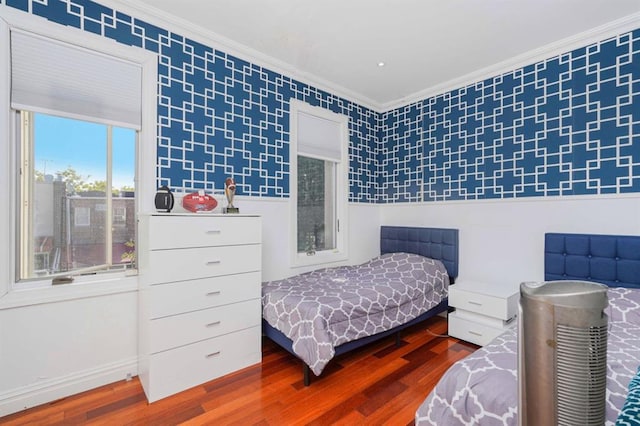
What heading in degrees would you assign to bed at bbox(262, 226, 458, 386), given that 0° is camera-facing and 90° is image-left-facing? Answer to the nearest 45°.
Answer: approximately 45°

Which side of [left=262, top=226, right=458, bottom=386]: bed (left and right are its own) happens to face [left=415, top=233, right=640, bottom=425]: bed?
left

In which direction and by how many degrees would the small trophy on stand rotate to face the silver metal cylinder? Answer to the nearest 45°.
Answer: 0° — it already faces it

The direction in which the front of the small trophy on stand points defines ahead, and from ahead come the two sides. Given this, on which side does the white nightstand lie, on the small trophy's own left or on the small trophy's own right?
on the small trophy's own left

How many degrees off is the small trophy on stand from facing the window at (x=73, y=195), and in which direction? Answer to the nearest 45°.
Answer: approximately 90° to its right

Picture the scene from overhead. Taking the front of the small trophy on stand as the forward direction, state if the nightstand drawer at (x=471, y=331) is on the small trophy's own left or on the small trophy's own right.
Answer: on the small trophy's own left

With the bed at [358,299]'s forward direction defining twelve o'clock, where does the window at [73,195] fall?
The window is roughly at 1 o'clock from the bed.

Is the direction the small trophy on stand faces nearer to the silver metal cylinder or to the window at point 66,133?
the silver metal cylinder

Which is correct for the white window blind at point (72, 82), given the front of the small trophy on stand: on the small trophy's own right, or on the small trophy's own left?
on the small trophy's own right
